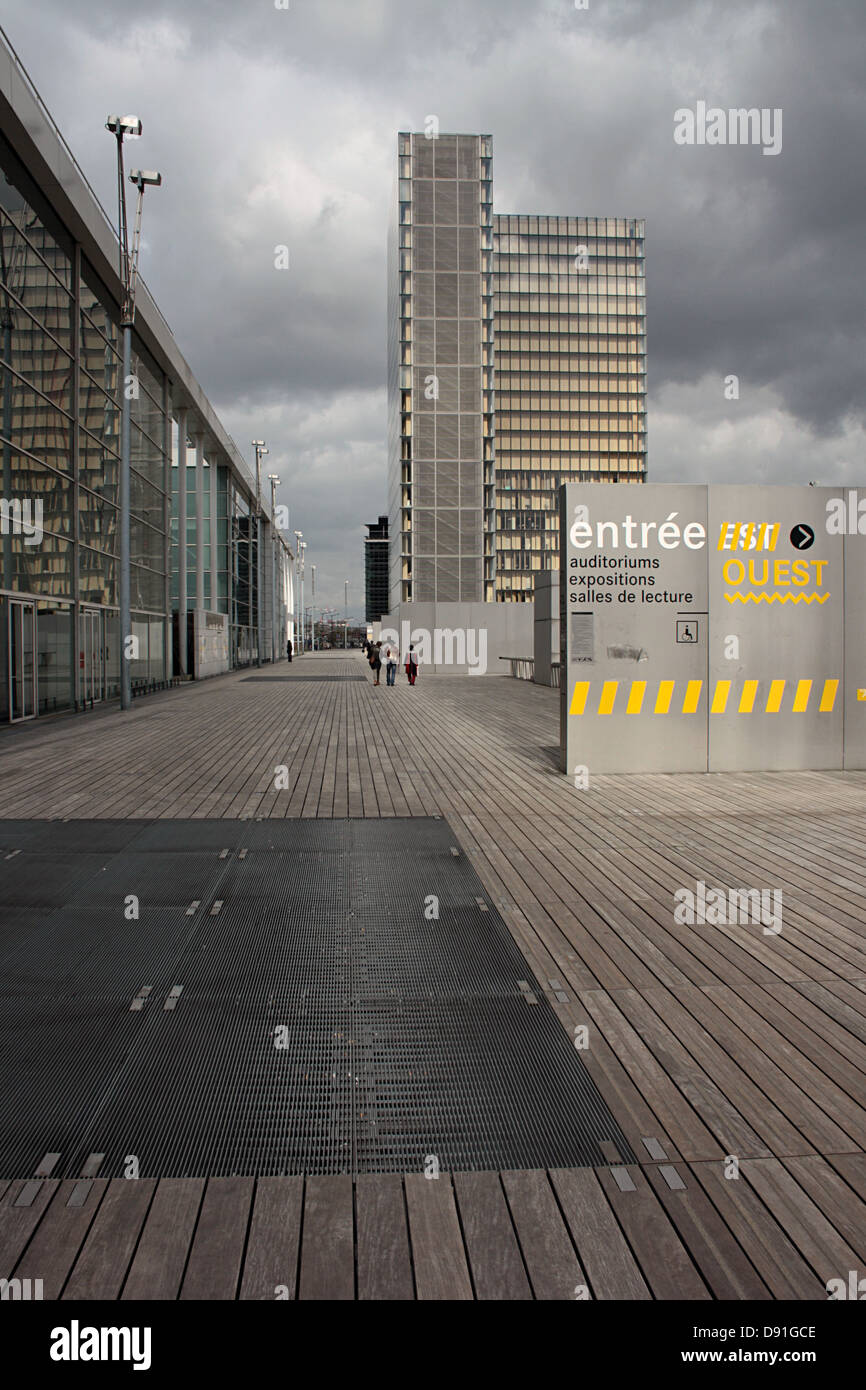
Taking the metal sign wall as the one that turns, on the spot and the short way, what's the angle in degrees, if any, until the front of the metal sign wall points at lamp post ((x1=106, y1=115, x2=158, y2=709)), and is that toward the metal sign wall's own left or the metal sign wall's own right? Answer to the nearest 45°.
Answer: approximately 135° to the metal sign wall's own right

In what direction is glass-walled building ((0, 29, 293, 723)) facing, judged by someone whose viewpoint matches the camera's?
facing to the right of the viewer

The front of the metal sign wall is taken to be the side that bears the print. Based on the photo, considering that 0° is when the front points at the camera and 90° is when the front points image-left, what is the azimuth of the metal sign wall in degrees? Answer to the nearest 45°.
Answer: approximately 0°

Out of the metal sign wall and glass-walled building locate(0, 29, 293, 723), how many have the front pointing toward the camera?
1

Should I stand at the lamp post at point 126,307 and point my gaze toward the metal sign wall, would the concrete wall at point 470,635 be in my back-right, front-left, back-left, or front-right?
back-left
